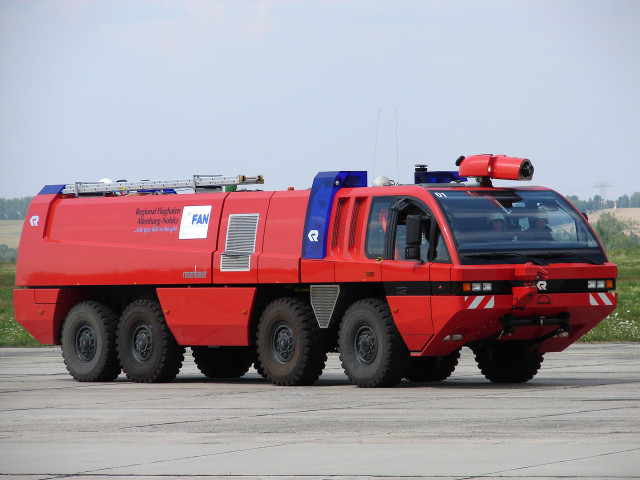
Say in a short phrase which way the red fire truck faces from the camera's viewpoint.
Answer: facing the viewer and to the right of the viewer
